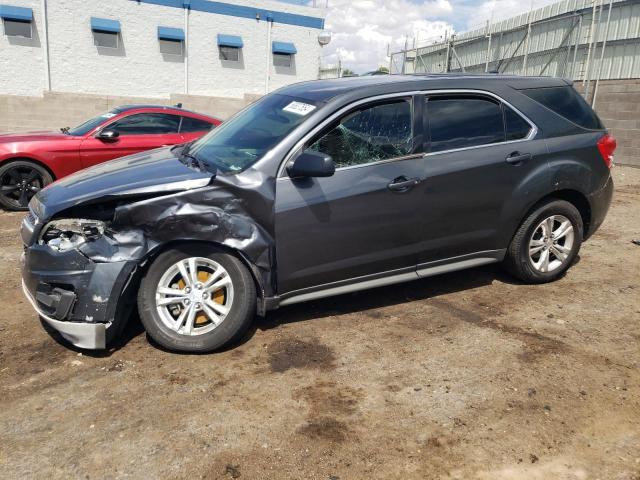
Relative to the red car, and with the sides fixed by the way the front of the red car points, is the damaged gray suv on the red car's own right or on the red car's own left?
on the red car's own left

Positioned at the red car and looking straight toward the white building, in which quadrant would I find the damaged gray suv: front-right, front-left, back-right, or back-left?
back-right

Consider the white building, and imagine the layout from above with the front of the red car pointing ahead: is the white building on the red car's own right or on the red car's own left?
on the red car's own right

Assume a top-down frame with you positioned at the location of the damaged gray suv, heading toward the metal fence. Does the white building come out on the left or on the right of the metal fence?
left

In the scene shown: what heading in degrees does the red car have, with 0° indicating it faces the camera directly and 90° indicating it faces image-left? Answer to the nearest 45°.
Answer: approximately 90°
